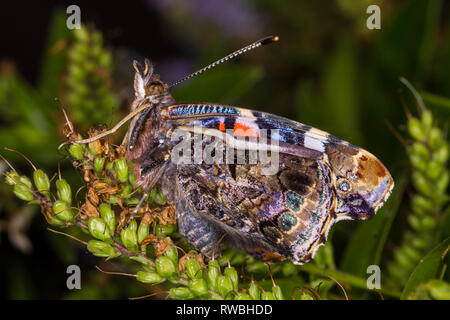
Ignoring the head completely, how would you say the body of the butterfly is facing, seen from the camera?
to the viewer's left
